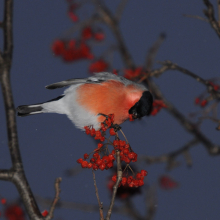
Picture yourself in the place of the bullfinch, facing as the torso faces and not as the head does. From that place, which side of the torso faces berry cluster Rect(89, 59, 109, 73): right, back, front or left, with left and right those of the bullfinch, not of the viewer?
left

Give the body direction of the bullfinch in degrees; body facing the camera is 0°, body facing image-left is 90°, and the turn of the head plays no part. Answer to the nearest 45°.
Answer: approximately 270°

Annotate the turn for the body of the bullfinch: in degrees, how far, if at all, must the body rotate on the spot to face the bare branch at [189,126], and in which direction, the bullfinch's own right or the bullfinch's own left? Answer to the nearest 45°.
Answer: approximately 45° to the bullfinch's own left
